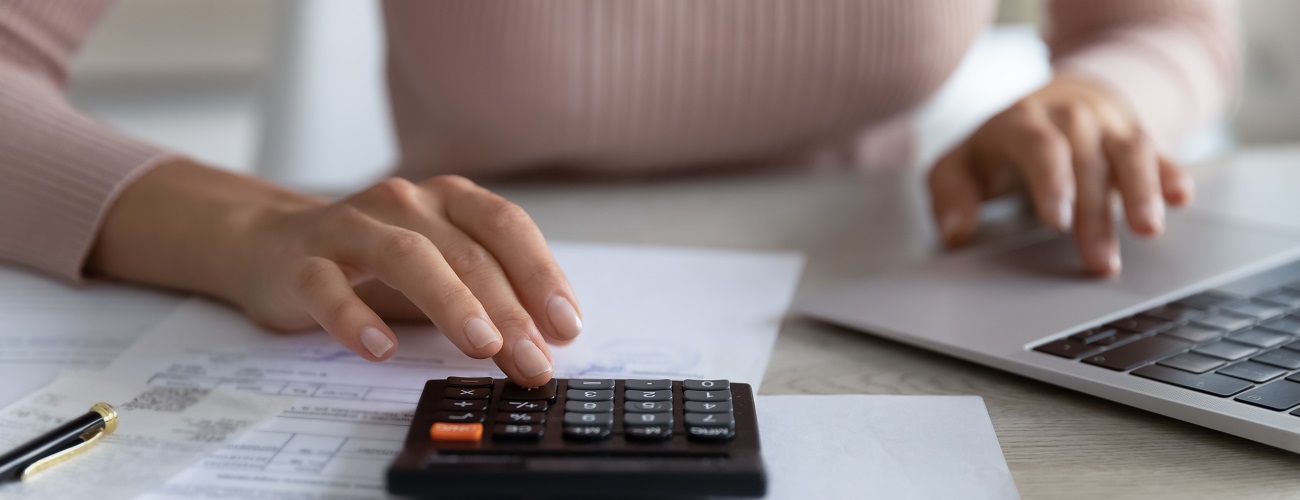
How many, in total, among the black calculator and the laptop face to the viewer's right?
0

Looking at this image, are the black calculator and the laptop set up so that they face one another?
no

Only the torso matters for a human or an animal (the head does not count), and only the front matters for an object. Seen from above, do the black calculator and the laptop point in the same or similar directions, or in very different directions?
same or similar directions

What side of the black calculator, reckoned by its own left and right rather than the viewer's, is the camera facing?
back

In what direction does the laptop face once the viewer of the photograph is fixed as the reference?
facing away from the viewer and to the left of the viewer
